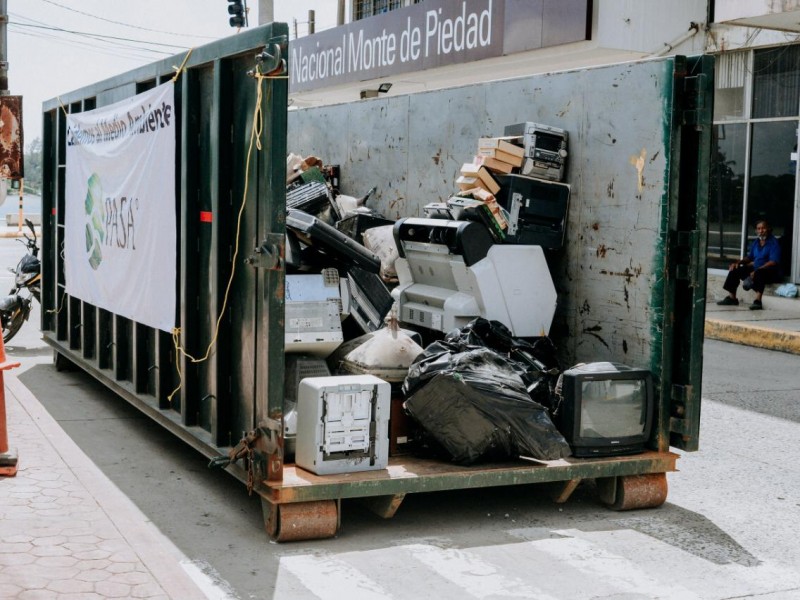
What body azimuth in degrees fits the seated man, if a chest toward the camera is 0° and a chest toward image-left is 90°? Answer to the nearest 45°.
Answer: approximately 45°

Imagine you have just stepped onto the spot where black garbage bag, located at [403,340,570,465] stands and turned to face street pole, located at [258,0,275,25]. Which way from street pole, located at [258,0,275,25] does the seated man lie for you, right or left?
right

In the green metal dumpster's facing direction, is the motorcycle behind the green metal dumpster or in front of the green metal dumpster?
behind

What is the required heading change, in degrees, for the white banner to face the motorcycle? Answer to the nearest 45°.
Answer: approximately 135° to its right

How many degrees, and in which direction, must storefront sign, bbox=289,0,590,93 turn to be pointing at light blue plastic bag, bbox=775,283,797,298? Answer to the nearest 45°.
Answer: approximately 90° to its left

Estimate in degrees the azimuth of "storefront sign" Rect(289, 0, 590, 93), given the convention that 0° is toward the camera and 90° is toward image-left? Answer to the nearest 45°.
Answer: approximately 45°

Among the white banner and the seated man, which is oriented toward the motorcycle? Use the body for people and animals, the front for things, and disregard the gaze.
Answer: the seated man

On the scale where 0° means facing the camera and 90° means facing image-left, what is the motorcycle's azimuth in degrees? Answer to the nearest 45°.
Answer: approximately 45°
